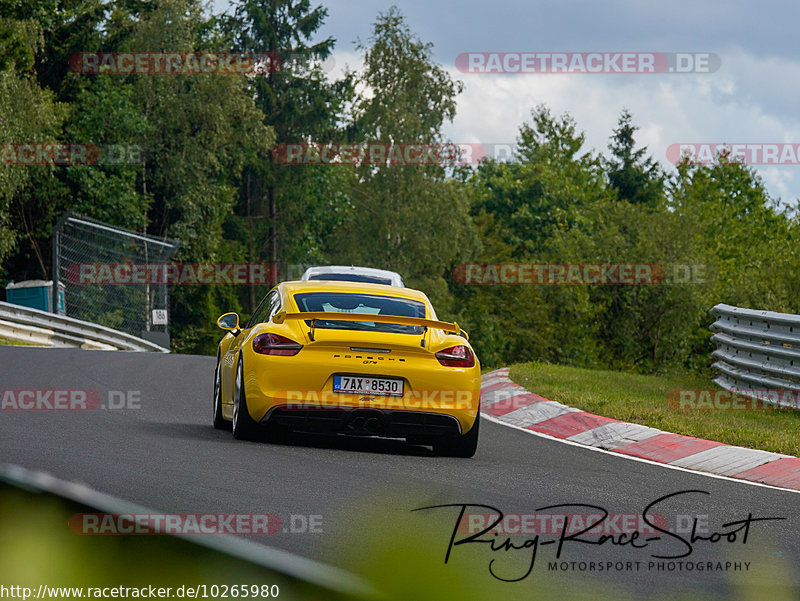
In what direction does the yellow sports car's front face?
away from the camera

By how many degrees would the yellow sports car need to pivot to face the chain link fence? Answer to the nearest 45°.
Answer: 0° — it already faces it

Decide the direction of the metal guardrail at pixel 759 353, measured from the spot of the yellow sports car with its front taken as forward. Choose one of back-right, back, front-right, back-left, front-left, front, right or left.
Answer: front-right
